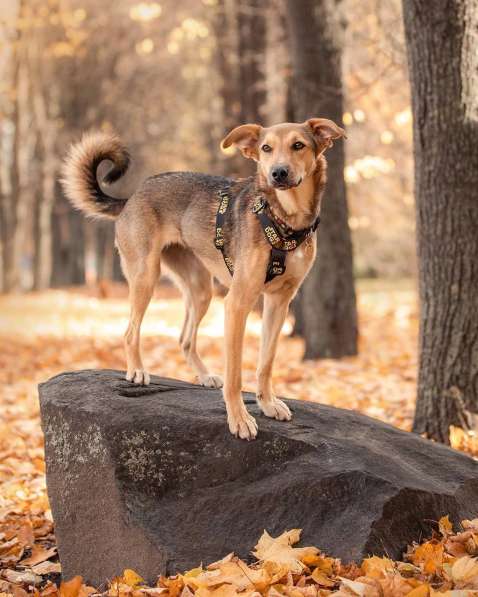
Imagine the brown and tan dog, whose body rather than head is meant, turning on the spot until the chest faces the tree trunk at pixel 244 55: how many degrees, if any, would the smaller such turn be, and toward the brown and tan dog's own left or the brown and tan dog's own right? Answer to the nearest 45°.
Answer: approximately 135° to the brown and tan dog's own left

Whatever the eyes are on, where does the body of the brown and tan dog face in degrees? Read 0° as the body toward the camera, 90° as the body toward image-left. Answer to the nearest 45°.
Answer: approximately 315°

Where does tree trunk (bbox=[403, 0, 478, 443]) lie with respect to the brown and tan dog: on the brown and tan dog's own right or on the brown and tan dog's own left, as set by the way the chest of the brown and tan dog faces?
on the brown and tan dog's own left

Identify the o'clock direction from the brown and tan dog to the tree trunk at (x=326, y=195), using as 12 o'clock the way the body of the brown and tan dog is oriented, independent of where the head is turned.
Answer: The tree trunk is roughly at 8 o'clock from the brown and tan dog.

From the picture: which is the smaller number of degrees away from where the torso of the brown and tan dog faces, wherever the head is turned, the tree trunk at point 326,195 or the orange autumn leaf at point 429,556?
the orange autumn leaf
